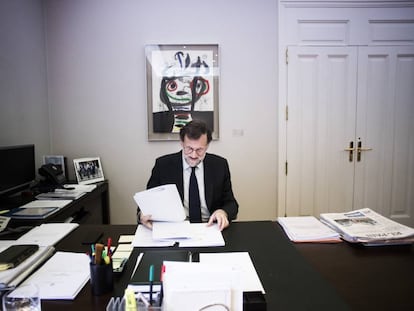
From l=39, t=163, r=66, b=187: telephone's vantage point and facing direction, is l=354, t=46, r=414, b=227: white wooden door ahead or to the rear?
ahead

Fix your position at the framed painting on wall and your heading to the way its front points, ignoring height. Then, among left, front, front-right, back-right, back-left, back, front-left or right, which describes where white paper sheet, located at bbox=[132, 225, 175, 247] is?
front

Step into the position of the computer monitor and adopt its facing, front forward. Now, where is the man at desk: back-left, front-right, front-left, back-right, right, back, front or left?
front

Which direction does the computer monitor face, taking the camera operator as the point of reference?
facing the viewer and to the right of the viewer

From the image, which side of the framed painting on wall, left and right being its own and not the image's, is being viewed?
front

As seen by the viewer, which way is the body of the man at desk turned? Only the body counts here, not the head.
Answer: toward the camera

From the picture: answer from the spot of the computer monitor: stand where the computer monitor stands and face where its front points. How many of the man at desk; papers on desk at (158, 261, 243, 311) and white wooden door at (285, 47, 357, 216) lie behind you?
0

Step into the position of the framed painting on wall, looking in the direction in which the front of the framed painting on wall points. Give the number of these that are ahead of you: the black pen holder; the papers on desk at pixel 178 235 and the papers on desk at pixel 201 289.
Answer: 3

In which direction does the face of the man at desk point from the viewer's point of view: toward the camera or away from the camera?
toward the camera

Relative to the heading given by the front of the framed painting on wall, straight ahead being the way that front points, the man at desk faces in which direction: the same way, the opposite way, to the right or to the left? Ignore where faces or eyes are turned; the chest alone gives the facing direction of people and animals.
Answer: the same way

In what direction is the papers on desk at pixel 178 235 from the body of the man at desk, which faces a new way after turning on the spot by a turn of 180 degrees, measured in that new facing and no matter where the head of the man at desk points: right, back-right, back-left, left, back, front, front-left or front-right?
back

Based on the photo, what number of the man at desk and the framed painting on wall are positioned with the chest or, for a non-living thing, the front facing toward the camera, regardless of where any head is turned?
2
